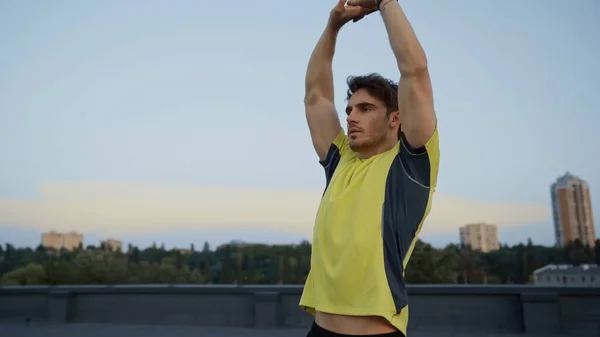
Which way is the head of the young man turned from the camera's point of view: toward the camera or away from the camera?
toward the camera

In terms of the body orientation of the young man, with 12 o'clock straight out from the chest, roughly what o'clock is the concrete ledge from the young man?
The concrete ledge is roughly at 4 o'clock from the young man.

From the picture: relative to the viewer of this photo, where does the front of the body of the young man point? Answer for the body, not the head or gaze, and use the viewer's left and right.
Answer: facing the viewer and to the left of the viewer
